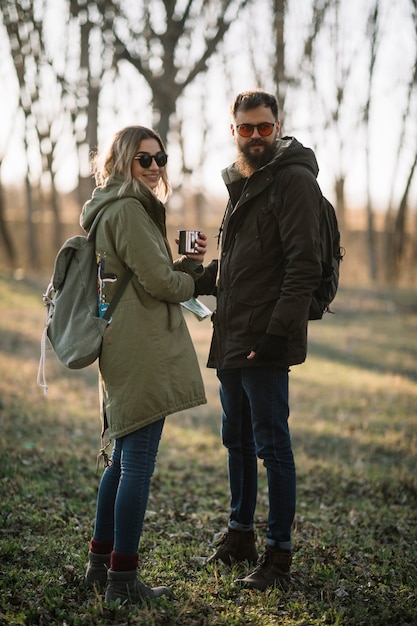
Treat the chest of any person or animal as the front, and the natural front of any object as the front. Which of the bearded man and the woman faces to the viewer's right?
the woman

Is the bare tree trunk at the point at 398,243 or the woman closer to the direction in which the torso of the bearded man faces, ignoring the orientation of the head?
the woman

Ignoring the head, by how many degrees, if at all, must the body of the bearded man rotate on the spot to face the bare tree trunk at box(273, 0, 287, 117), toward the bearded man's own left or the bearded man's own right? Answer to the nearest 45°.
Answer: approximately 135° to the bearded man's own right

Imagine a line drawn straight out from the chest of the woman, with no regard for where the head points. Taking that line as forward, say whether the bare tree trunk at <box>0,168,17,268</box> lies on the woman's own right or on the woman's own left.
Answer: on the woman's own left

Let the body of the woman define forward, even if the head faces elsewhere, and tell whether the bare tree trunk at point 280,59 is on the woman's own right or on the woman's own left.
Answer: on the woman's own left

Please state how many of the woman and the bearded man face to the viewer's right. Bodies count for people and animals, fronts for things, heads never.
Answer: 1

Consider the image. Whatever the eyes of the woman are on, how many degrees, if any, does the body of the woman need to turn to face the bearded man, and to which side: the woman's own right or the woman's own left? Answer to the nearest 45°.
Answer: approximately 45° to the woman's own left

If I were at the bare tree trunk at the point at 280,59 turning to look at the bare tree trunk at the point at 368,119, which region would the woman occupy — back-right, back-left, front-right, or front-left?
back-right

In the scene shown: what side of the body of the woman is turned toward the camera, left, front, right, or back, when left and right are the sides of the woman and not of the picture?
right

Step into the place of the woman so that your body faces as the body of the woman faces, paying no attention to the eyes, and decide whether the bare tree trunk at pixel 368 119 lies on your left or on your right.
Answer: on your left
